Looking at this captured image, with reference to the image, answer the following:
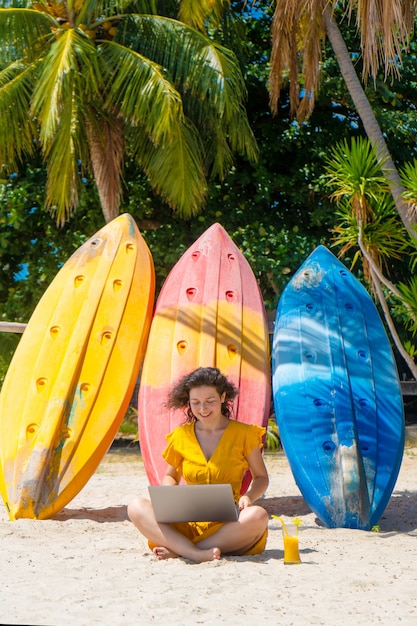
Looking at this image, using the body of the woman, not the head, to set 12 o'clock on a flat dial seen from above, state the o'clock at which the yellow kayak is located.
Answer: The yellow kayak is roughly at 5 o'clock from the woman.

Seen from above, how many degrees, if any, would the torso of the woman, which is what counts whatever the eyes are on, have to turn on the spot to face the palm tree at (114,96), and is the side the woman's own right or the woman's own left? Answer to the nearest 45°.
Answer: approximately 180°

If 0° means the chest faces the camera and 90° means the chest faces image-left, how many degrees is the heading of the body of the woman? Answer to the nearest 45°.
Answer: approximately 0°

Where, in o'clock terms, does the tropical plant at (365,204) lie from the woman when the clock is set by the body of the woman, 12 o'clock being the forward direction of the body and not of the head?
The tropical plant is roughly at 7 o'clock from the woman.
